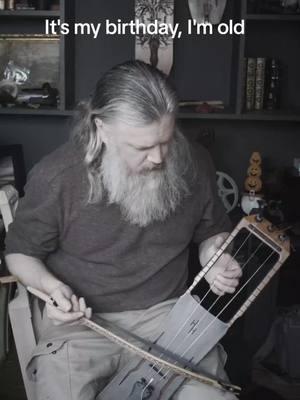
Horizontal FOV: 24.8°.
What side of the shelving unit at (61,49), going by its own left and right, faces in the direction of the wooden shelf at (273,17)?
left

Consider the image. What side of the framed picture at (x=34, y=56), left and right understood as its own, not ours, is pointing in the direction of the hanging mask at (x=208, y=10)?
left

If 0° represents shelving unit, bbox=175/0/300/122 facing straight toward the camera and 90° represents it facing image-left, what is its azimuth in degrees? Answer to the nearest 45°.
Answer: approximately 0°
